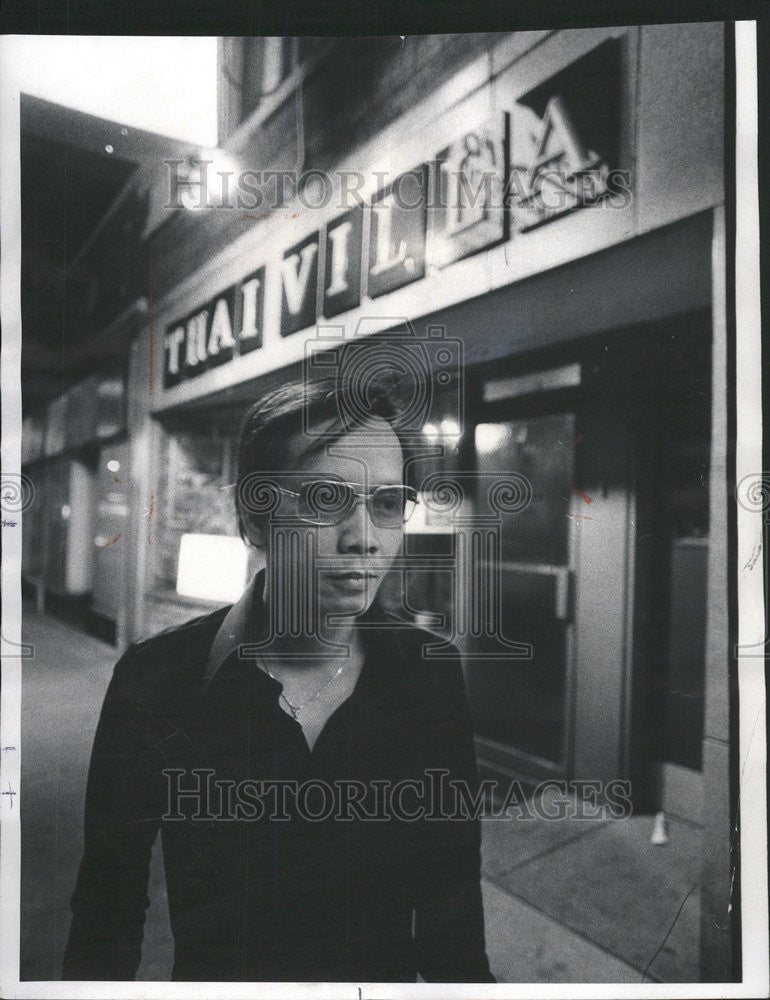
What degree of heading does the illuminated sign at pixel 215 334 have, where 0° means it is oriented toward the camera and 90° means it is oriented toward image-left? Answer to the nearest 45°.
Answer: approximately 45°

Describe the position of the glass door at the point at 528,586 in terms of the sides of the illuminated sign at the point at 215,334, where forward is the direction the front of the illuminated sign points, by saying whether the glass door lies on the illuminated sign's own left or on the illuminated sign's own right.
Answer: on the illuminated sign's own left

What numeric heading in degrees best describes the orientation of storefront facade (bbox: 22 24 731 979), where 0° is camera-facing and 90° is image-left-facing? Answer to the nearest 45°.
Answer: approximately 45°
